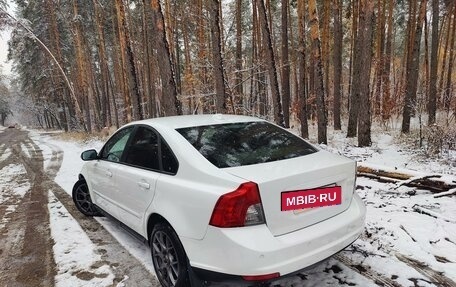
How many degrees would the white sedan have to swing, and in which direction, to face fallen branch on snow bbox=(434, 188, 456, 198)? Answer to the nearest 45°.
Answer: approximately 90° to its right

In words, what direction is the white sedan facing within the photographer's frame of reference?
facing away from the viewer and to the left of the viewer

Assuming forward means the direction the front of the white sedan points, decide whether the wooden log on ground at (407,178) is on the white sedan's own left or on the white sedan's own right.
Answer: on the white sedan's own right

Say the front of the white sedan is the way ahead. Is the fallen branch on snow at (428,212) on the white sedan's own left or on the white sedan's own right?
on the white sedan's own right
